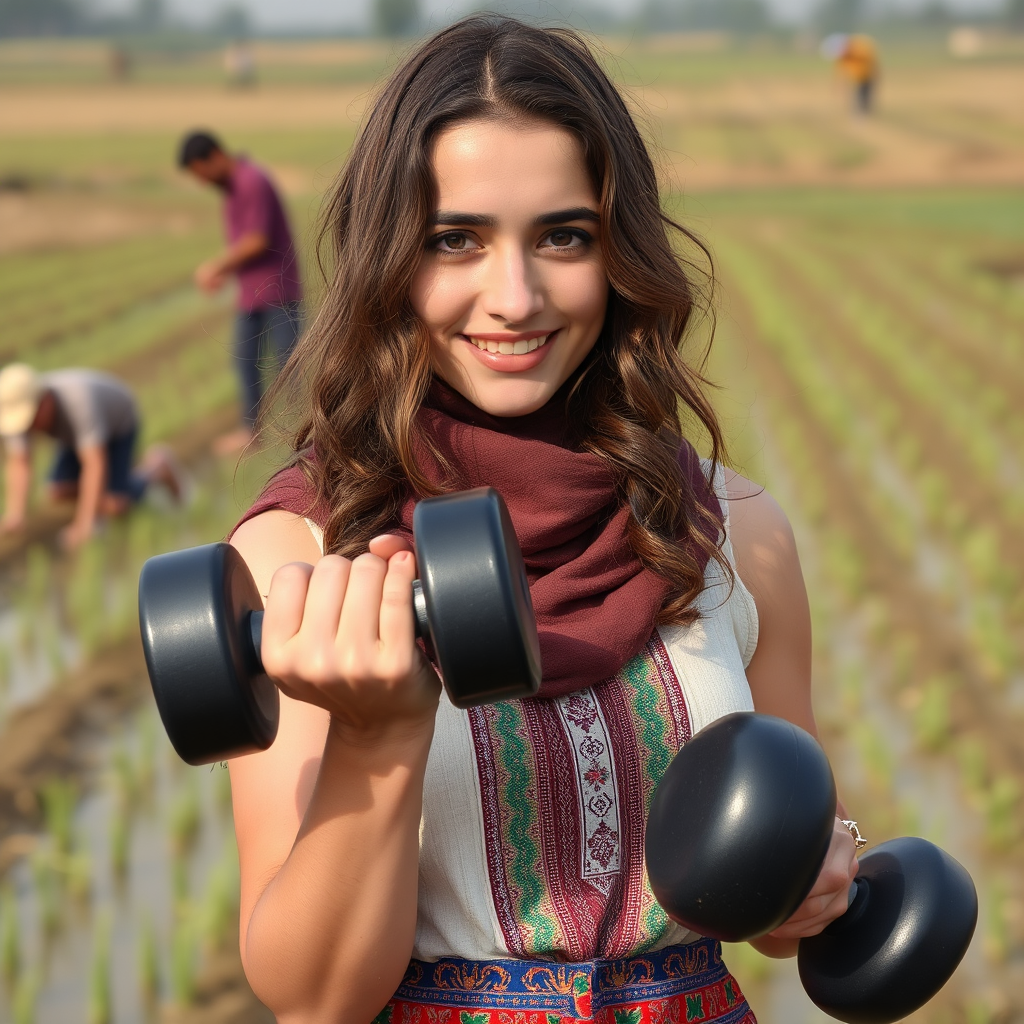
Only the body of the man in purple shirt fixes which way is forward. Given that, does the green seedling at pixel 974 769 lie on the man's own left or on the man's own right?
on the man's own left

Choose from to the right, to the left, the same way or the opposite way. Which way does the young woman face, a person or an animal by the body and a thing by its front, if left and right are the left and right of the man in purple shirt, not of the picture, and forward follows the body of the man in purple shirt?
to the left

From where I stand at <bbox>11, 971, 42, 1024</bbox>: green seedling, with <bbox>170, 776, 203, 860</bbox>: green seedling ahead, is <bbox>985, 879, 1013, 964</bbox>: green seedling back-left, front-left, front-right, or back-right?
front-right

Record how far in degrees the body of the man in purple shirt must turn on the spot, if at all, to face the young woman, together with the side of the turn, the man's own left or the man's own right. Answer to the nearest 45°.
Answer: approximately 90° to the man's own left

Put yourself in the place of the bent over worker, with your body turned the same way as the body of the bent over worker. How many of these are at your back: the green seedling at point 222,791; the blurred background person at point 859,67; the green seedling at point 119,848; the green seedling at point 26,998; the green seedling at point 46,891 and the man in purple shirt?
2

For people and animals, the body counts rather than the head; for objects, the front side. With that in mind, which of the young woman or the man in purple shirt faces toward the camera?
the young woman

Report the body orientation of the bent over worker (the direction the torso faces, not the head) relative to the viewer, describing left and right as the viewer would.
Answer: facing the viewer and to the left of the viewer

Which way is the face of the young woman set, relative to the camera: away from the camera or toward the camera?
toward the camera

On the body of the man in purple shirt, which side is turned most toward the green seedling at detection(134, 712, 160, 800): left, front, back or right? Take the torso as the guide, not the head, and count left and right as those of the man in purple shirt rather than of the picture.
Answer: left

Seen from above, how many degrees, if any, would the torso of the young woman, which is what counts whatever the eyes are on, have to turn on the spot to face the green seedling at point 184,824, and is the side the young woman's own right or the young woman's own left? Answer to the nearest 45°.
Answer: approximately 135° to the young woman's own right

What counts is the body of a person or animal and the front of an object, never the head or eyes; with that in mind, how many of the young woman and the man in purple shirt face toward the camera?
1

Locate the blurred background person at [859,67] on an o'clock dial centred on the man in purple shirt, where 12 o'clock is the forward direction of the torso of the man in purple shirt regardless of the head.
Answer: The blurred background person is roughly at 4 o'clock from the man in purple shirt.

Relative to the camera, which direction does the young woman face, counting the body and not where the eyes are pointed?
toward the camera

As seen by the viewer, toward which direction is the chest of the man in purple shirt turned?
to the viewer's left

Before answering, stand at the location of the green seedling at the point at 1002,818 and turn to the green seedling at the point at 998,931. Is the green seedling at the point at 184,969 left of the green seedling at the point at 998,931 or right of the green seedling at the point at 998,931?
right
